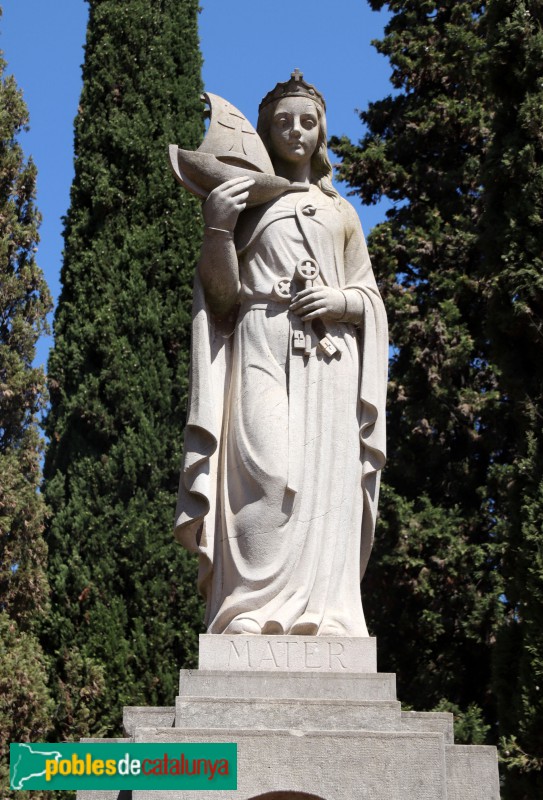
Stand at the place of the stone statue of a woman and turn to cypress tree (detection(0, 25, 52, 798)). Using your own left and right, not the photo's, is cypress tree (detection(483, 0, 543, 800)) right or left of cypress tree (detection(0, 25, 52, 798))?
right

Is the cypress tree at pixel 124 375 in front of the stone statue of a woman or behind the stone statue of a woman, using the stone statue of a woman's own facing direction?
behind

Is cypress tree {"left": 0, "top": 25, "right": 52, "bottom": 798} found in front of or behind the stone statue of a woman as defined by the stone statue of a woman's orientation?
behind

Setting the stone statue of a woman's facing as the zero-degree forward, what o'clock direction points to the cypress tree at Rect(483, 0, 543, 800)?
The cypress tree is roughly at 7 o'clock from the stone statue of a woman.

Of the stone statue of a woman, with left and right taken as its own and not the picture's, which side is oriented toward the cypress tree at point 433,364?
back

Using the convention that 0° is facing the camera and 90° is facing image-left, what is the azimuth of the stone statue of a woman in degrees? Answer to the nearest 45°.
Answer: approximately 0°
